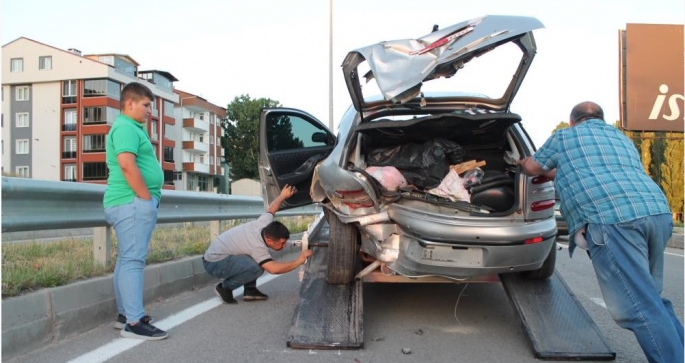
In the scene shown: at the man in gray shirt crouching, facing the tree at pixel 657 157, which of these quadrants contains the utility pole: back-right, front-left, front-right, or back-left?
front-left

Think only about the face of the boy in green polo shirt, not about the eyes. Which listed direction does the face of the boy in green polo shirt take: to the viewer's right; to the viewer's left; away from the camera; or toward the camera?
to the viewer's right

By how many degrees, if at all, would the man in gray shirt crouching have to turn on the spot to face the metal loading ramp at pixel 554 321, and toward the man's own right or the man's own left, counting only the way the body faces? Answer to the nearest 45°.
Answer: approximately 45° to the man's own right

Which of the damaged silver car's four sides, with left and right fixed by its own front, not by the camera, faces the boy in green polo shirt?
left

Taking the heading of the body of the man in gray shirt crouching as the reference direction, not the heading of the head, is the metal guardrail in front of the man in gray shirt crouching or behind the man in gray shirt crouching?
behind

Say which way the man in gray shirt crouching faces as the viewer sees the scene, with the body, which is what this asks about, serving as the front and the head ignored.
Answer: to the viewer's right

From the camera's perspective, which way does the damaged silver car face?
away from the camera

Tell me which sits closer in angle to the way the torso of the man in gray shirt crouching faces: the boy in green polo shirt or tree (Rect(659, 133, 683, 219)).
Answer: the tree

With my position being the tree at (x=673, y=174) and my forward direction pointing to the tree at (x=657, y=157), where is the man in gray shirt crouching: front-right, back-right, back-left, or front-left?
back-left
